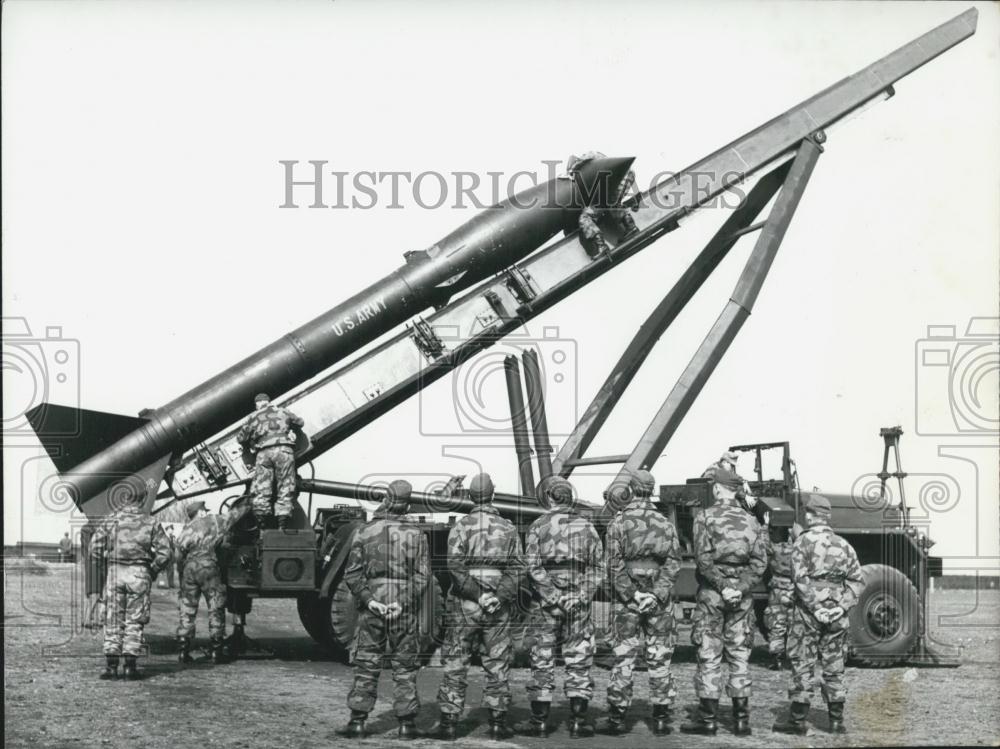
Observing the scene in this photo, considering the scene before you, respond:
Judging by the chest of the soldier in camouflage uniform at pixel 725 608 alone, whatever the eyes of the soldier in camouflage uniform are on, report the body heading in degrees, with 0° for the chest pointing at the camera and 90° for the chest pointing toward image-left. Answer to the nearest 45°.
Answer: approximately 180°

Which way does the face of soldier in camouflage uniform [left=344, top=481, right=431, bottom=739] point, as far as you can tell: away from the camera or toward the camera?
away from the camera

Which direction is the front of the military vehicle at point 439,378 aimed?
to the viewer's right

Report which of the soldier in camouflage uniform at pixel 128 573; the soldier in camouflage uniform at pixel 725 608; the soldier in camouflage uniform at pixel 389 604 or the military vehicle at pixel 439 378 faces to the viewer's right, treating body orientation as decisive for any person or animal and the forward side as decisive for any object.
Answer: the military vehicle

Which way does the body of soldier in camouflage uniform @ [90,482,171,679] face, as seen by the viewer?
away from the camera

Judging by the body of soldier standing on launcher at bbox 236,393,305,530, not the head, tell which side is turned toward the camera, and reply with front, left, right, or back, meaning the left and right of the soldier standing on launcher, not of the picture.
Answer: back

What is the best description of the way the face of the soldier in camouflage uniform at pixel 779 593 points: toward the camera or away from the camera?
away from the camera

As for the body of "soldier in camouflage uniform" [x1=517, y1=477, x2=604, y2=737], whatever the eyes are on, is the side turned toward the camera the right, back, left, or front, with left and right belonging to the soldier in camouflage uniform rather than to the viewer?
back

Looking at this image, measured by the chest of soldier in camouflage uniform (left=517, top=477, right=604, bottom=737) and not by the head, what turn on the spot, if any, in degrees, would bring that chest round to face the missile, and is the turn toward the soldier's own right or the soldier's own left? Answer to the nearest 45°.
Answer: approximately 45° to the soldier's own left

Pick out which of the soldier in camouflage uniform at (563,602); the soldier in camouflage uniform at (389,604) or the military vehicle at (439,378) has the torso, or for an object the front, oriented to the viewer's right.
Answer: the military vehicle

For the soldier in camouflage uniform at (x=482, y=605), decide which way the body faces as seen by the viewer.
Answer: away from the camera

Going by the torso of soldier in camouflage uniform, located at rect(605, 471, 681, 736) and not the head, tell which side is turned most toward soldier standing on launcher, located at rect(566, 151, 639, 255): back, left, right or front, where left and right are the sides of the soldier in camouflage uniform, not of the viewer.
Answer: front

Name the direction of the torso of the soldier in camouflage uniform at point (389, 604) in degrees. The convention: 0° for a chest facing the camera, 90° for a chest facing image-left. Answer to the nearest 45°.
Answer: approximately 180°
